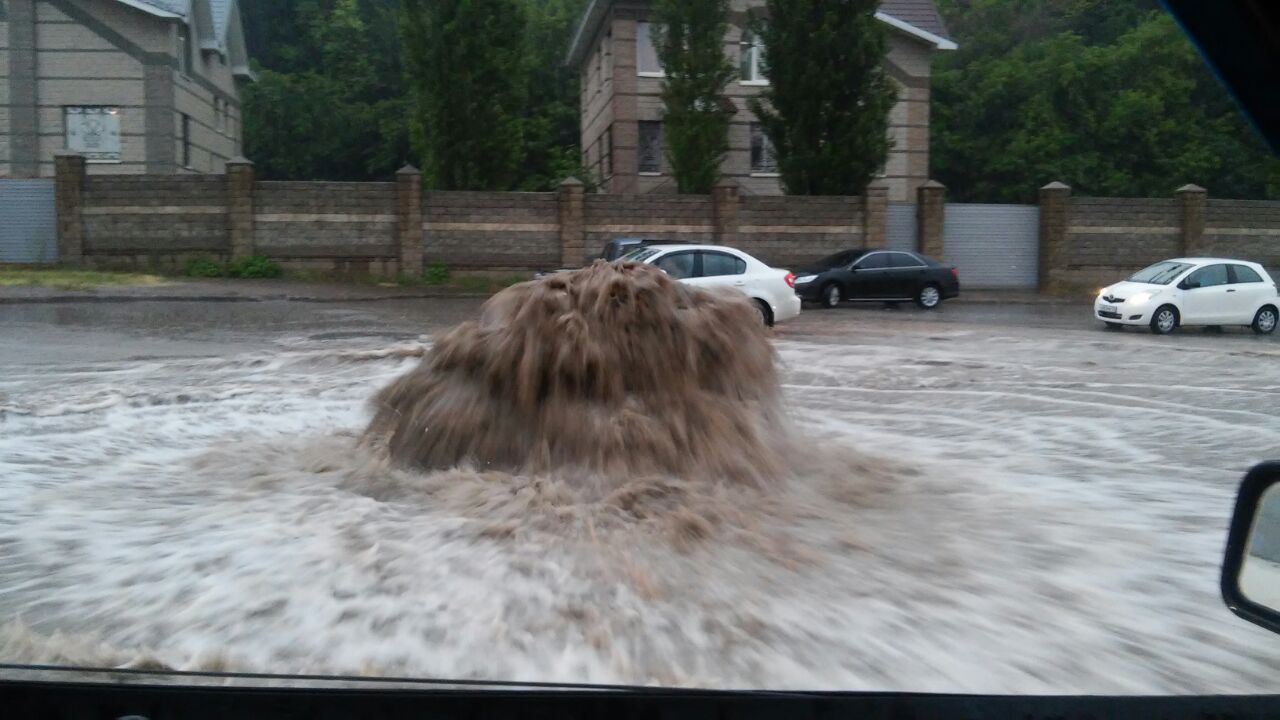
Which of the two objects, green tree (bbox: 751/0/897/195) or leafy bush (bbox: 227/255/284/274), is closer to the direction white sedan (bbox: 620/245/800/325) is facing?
the leafy bush

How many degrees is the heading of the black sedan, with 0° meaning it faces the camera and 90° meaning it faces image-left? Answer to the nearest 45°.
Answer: approximately 90°

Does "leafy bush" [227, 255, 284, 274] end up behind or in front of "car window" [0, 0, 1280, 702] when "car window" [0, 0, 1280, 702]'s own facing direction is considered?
in front

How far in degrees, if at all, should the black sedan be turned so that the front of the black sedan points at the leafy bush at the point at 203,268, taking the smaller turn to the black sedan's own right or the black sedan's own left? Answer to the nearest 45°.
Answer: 0° — it already faces it

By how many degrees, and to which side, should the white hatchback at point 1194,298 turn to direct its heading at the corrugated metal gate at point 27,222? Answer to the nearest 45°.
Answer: approximately 45° to its right

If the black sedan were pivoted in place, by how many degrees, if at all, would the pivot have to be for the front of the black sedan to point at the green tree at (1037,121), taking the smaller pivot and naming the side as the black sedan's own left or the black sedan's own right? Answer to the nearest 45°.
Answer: approximately 90° to the black sedan's own right

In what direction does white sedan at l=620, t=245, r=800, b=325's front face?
to the viewer's left
